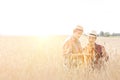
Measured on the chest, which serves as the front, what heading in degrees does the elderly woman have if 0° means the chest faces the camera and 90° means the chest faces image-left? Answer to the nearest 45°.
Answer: approximately 45°

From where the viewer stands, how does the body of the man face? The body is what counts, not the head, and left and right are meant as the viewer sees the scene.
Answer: facing the viewer and to the right of the viewer
